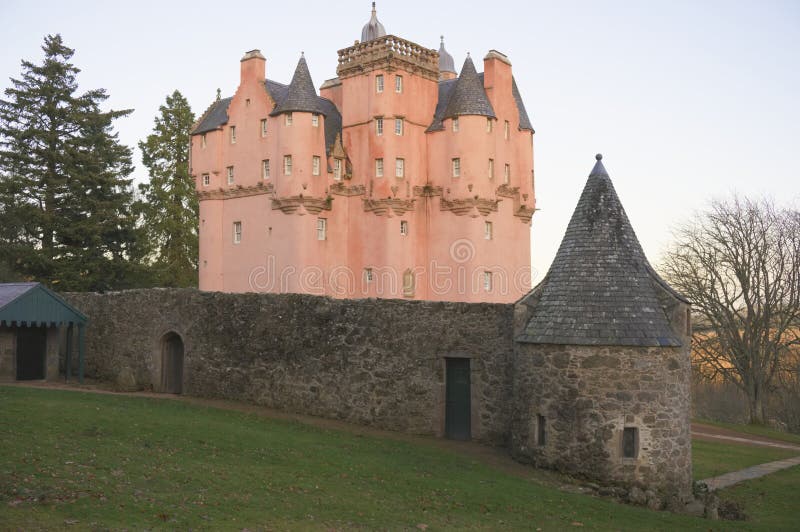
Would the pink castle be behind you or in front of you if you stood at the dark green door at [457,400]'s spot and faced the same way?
behind

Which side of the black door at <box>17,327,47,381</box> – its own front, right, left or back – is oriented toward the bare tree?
left

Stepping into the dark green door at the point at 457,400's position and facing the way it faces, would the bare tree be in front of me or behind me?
behind

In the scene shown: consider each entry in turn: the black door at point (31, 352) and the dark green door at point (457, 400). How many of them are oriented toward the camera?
2

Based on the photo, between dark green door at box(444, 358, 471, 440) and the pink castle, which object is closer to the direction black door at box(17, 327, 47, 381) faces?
the dark green door

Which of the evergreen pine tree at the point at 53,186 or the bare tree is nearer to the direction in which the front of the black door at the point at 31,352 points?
the bare tree

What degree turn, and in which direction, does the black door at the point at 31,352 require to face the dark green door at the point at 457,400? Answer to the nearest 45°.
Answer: approximately 45° to its left

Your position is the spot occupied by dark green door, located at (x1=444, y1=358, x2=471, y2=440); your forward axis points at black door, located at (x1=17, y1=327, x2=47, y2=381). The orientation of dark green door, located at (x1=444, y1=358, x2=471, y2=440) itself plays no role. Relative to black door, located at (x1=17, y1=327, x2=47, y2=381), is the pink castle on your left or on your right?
right

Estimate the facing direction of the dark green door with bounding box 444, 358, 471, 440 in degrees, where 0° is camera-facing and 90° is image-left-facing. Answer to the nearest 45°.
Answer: approximately 0°
